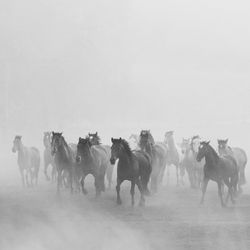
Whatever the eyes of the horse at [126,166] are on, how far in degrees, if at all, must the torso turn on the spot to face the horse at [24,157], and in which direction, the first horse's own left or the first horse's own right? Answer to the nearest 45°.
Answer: approximately 90° to the first horse's own right

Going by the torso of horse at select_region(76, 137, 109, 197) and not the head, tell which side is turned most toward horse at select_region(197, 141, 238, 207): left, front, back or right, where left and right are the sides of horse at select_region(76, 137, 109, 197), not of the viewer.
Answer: left

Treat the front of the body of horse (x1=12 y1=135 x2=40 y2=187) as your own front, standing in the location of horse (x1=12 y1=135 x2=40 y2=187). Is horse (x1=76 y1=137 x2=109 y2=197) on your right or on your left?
on your left

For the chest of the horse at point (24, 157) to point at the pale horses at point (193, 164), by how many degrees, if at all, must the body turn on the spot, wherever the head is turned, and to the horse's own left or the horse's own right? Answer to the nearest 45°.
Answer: approximately 90° to the horse's own left

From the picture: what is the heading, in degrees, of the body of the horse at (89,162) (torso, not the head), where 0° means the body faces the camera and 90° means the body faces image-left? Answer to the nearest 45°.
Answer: approximately 45°

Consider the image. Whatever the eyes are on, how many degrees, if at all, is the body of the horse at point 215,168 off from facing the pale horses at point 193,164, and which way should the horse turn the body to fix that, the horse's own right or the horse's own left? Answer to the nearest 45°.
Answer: approximately 135° to the horse's own right

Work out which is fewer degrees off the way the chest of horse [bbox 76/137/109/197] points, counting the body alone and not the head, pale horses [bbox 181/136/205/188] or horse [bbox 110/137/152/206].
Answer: the horse

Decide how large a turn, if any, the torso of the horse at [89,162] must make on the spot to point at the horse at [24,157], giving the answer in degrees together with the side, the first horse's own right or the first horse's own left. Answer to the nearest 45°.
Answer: approximately 90° to the first horse's own right

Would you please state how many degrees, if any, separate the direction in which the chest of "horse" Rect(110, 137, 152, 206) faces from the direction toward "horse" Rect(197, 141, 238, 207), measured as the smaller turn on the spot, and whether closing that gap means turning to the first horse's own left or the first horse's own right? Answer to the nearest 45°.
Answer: approximately 135° to the first horse's own left

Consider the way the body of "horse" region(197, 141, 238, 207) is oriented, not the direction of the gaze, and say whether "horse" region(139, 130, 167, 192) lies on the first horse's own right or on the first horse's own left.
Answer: on the first horse's own right
